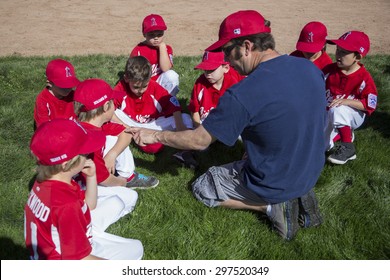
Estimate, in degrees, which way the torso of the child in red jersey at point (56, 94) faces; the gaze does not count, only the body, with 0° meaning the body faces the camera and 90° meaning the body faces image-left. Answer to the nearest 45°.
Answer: approximately 315°

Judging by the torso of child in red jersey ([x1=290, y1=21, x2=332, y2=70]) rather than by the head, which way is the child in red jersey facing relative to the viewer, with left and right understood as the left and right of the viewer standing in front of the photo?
facing the viewer and to the left of the viewer

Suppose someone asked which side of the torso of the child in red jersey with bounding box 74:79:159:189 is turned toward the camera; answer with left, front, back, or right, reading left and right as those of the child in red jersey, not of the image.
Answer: right

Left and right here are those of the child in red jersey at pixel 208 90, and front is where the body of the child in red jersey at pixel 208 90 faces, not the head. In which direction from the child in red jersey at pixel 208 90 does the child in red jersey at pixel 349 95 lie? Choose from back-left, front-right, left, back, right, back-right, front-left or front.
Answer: back-left

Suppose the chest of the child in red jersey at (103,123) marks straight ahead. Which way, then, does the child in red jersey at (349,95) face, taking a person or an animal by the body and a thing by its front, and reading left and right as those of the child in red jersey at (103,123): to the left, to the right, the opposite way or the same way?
the opposite way

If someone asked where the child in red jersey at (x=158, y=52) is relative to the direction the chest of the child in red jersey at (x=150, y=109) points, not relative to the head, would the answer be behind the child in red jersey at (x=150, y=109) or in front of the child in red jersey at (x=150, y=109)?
behind

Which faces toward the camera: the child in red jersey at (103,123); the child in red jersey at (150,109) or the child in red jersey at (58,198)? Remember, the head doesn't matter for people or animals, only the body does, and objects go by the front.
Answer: the child in red jersey at (150,109)

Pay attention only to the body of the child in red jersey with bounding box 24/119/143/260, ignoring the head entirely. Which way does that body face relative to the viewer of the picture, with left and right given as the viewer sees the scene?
facing away from the viewer and to the right of the viewer

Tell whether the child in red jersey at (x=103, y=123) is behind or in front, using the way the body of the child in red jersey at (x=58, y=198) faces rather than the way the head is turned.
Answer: in front

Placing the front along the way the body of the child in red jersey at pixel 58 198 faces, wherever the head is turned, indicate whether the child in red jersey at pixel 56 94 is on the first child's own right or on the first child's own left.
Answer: on the first child's own left

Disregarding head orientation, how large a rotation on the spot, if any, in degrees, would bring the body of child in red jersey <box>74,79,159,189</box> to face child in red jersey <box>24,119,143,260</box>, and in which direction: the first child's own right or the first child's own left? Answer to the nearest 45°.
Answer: approximately 90° to the first child's own right

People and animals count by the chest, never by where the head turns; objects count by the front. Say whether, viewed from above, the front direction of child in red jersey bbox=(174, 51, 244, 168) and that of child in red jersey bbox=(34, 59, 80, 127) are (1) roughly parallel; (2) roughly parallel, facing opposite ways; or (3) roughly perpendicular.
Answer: roughly perpendicular

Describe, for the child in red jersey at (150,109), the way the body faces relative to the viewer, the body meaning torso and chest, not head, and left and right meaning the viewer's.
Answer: facing the viewer

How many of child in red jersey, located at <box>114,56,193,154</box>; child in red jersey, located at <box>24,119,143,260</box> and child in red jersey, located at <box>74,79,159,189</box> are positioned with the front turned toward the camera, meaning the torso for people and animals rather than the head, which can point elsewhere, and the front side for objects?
1

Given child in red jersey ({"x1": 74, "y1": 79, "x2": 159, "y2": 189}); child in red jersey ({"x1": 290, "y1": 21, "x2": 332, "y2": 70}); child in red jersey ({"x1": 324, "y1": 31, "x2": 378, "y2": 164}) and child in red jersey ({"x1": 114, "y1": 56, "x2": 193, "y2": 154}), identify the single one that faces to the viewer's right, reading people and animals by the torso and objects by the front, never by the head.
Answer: child in red jersey ({"x1": 74, "y1": 79, "x2": 159, "y2": 189})

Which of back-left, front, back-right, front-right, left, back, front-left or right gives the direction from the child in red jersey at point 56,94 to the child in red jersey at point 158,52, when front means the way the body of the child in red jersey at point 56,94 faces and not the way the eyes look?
left
